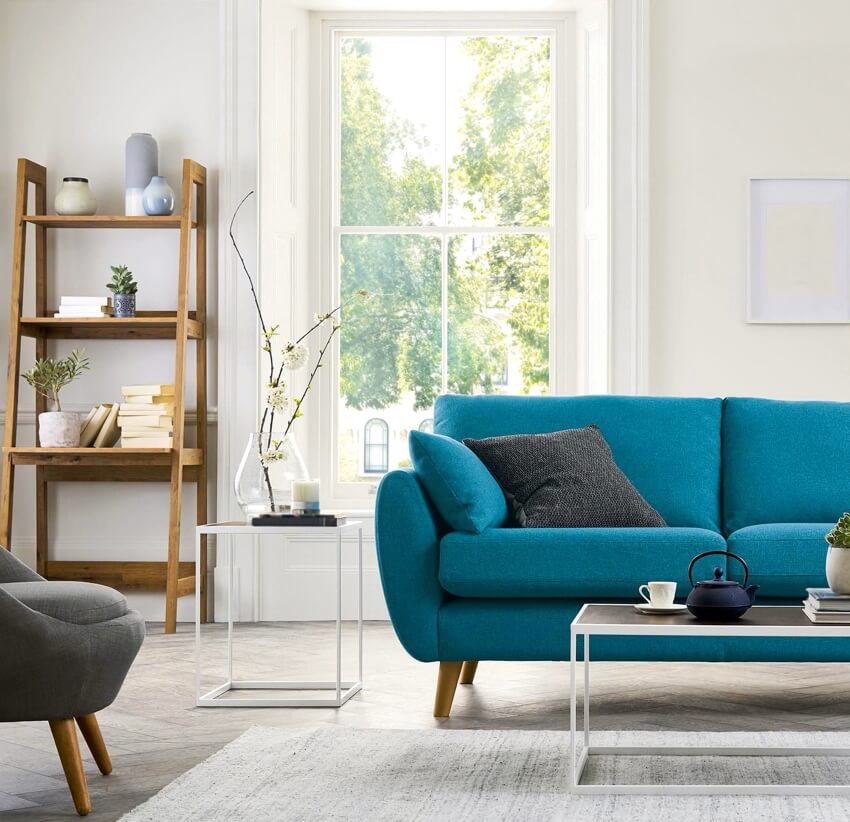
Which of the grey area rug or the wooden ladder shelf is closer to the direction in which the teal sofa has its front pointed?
the grey area rug

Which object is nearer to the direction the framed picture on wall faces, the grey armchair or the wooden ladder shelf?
the grey armchair

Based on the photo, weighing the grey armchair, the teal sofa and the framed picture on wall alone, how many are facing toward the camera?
2

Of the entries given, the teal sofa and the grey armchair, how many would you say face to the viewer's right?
1

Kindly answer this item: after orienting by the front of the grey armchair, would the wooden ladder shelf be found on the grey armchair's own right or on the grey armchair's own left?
on the grey armchair's own left

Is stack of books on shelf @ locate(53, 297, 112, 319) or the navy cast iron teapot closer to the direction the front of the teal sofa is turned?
the navy cast iron teapot

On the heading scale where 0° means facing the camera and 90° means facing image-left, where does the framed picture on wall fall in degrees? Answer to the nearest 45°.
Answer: approximately 0°

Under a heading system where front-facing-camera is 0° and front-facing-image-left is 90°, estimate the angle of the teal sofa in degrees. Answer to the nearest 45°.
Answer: approximately 0°

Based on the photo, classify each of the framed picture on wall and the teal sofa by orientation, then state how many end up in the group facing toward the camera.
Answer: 2

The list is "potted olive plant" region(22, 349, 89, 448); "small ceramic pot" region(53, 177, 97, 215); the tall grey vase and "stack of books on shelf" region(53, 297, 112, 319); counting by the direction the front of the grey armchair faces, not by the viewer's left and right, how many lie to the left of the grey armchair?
4

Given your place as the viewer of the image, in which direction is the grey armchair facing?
facing to the right of the viewer

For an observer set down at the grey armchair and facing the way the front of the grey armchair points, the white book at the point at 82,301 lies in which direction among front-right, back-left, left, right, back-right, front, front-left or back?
left
